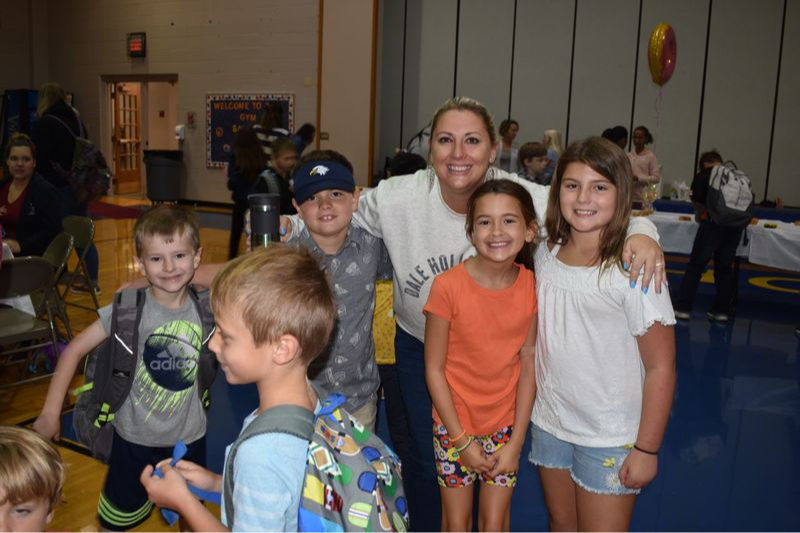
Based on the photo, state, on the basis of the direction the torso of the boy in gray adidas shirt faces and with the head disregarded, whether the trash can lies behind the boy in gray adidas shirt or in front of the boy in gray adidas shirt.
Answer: behind

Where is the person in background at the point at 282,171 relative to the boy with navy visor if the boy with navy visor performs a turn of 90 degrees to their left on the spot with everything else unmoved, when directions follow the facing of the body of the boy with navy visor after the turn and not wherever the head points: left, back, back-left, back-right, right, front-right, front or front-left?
left

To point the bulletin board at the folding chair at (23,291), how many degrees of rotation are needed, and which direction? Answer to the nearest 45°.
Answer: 0° — it already faces it
